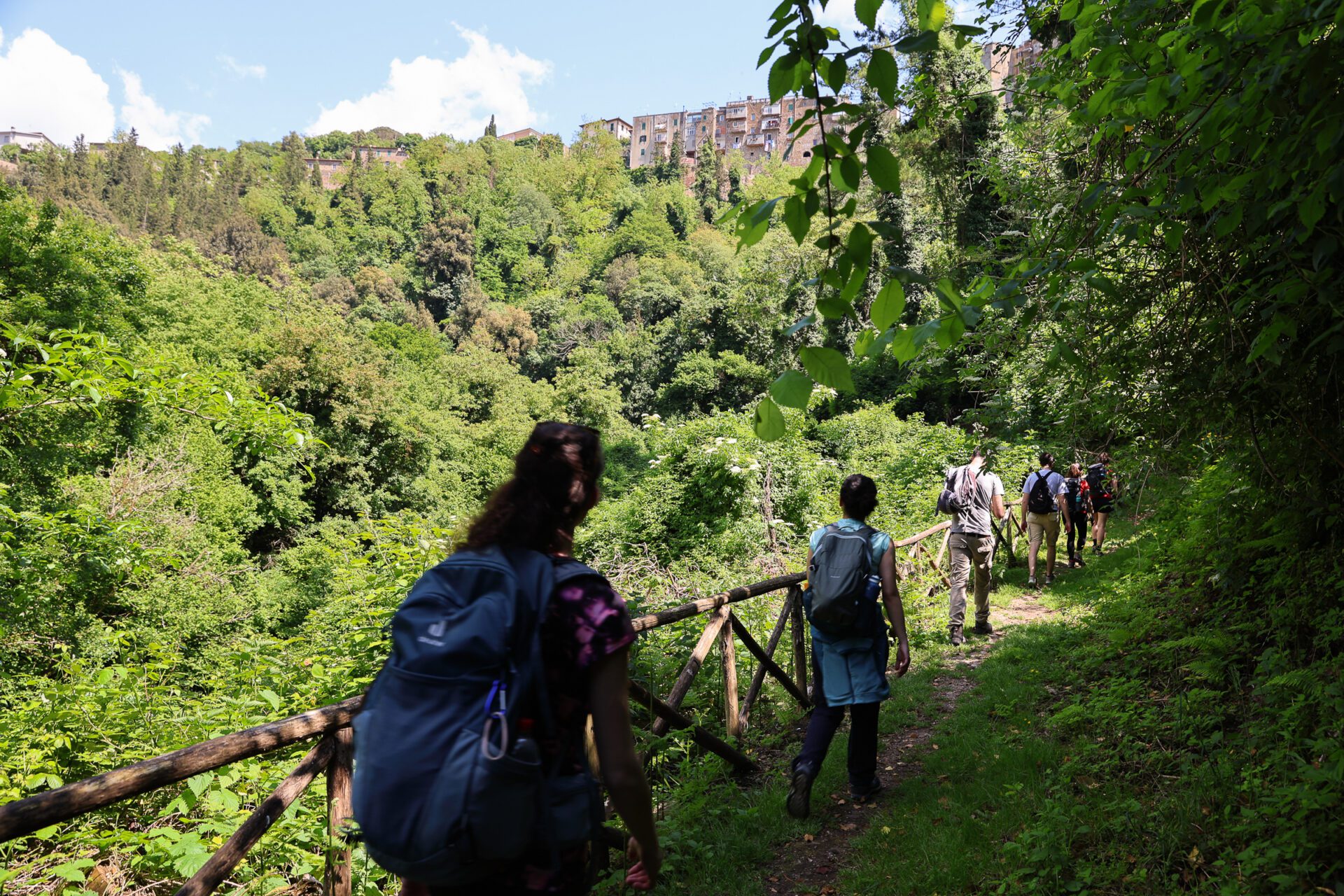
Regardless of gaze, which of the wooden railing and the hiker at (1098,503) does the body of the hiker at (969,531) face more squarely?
the hiker

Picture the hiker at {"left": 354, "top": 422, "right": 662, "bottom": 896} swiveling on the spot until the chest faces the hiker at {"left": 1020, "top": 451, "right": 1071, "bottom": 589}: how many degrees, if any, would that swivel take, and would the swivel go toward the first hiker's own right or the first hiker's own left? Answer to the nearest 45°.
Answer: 0° — they already face them

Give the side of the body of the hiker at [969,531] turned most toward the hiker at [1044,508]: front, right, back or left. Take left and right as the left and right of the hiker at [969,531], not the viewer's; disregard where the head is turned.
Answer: front

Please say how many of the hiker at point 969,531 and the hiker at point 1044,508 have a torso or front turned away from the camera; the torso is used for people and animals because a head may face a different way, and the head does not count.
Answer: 2

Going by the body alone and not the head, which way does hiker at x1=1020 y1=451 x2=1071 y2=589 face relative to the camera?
away from the camera

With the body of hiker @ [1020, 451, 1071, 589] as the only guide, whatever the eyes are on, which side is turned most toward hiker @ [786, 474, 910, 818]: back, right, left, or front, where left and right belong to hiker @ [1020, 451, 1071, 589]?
back

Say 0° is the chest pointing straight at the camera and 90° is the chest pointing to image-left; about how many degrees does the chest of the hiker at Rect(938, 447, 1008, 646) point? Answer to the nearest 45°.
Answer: approximately 180°

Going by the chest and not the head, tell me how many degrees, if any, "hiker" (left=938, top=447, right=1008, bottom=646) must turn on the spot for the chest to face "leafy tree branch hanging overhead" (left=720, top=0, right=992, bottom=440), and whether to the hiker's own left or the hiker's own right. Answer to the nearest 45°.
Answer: approximately 180°

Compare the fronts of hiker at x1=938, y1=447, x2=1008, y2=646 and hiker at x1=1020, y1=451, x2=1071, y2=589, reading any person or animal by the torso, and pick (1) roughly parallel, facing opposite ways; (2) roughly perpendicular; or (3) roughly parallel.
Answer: roughly parallel

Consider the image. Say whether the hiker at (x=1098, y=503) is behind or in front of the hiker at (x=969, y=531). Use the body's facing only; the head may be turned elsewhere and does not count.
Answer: in front

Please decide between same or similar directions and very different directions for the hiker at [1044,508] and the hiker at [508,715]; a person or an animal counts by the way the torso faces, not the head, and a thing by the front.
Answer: same or similar directions

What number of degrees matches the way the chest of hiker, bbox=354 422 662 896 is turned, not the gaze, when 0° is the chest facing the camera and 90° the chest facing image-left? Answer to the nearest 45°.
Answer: approximately 225°

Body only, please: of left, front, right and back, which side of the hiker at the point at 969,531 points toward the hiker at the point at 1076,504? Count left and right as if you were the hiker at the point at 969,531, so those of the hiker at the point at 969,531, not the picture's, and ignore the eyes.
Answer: front

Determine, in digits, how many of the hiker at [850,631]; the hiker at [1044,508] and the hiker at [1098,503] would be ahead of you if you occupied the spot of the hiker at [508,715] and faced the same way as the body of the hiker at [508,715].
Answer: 3
